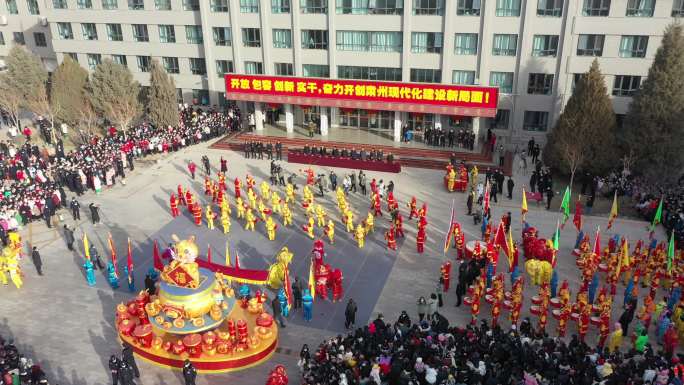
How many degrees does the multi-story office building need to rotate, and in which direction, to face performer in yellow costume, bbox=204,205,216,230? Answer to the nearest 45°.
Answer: approximately 45° to its right

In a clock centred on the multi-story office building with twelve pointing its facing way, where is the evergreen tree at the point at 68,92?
The evergreen tree is roughly at 3 o'clock from the multi-story office building.

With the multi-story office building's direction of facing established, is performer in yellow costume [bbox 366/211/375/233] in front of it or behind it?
in front

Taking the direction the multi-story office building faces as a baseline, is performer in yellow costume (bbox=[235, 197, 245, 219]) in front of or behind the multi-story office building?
in front

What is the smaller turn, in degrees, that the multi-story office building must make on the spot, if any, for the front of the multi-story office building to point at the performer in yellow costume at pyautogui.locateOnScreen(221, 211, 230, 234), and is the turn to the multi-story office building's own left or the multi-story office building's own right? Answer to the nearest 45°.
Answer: approximately 45° to the multi-story office building's own right

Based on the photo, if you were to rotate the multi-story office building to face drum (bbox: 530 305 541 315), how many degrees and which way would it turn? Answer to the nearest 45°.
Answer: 0° — it already faces it

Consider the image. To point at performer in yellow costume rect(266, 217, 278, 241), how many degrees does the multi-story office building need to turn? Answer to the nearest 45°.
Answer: approximately 45° to its right

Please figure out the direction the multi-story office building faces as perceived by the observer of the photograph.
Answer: facing the viewer

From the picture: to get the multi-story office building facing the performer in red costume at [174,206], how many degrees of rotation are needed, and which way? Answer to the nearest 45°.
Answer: approximately 45° to its right

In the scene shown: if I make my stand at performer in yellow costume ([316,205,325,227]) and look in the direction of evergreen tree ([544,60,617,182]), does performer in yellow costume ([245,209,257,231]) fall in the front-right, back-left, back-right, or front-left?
back-left

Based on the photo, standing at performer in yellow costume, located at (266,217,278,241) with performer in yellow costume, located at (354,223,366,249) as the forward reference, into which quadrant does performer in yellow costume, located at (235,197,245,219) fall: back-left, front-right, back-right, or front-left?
back-left
